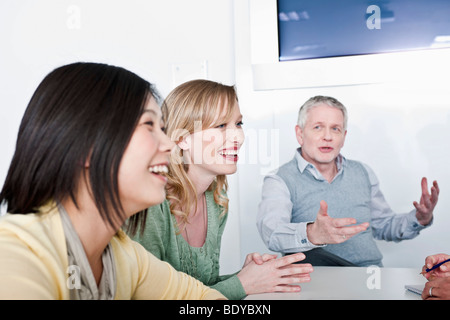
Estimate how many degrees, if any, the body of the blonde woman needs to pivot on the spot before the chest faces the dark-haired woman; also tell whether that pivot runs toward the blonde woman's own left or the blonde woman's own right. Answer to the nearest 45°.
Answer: approximately 45° to the blonde woman's own right

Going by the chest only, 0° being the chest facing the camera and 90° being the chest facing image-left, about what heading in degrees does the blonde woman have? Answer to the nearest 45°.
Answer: approximately 315°

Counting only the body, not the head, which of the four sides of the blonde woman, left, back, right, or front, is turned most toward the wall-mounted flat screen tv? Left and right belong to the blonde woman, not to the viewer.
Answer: left

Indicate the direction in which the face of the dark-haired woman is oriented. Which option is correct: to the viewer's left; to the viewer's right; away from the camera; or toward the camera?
to the viewer's right
